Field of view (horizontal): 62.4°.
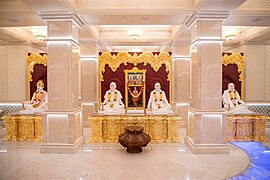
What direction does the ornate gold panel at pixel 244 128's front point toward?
toward the camera

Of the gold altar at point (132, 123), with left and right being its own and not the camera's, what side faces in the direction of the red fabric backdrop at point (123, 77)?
back

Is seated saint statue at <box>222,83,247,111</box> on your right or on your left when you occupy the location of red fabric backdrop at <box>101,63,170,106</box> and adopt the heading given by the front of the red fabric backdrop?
on your left

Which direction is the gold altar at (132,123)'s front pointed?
toward the camera

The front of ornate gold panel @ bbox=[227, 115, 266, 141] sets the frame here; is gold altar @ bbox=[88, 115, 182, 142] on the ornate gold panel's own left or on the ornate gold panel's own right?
on the ornate gold panel's own right

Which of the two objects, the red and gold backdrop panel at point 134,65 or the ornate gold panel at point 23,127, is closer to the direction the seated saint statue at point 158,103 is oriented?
the ornate gold panel

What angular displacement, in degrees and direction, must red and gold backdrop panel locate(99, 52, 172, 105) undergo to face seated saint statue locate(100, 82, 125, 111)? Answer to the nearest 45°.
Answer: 0° — it already faces it

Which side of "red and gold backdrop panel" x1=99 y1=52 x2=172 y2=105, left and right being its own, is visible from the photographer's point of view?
front

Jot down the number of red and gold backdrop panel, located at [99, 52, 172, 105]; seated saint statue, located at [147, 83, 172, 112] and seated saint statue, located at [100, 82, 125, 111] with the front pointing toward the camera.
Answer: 3

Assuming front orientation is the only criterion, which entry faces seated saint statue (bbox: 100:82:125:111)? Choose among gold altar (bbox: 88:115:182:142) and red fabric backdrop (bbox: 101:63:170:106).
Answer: the red fabric backdrop

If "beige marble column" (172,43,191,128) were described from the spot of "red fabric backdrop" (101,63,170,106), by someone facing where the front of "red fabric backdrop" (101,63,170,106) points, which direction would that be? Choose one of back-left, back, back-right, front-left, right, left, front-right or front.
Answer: left
